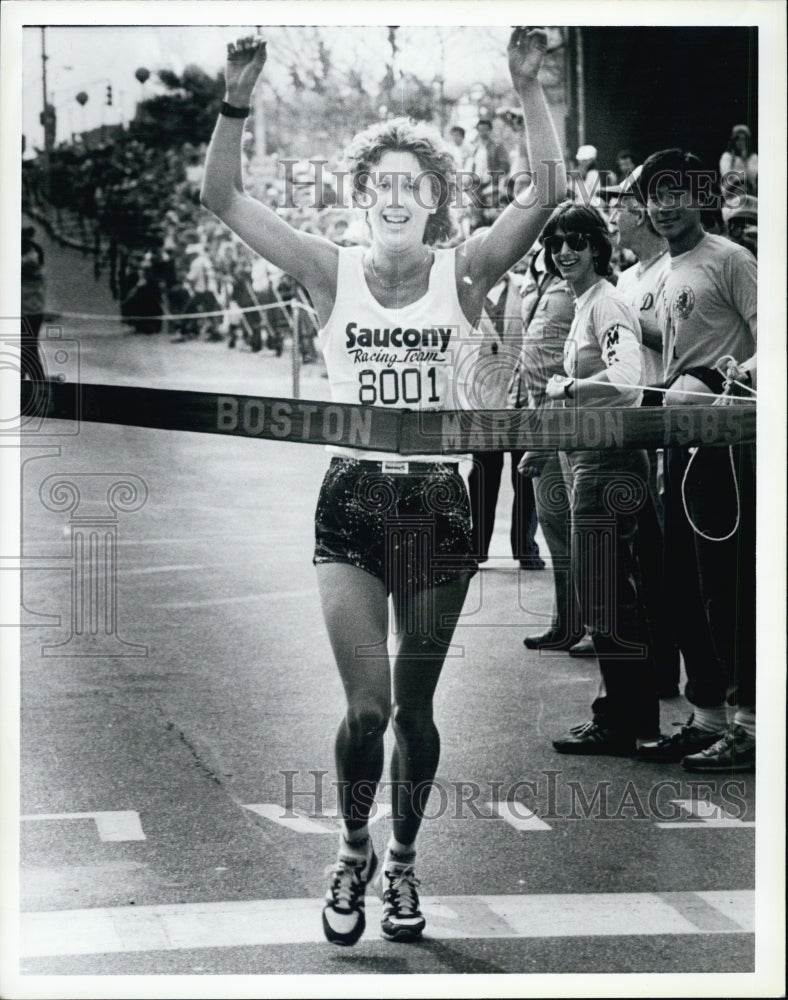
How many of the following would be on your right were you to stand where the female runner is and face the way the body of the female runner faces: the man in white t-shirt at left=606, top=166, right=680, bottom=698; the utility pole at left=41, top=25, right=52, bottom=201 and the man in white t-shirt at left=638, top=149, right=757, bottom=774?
1

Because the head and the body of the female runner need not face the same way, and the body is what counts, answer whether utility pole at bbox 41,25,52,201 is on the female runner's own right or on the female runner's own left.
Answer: on the female runner's own right

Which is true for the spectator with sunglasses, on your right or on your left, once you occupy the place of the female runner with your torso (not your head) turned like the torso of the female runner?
on your left

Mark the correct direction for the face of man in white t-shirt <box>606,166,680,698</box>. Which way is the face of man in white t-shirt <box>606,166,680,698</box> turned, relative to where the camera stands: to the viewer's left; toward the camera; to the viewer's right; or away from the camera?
to the viewer's left

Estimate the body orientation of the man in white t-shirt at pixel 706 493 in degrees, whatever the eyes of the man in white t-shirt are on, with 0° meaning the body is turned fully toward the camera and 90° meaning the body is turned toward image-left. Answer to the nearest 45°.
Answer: approximately 45°
